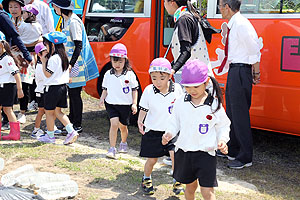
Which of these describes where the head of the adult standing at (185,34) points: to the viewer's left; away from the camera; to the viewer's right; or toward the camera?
to the viewer's left

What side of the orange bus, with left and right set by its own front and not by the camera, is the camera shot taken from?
left

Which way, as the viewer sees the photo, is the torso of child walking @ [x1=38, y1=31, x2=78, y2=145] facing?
to the viewer's left

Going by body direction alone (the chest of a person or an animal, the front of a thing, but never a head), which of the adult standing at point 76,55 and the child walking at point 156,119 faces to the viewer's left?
the adult standing

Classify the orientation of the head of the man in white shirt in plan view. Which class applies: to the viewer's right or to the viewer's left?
to the viewer's left

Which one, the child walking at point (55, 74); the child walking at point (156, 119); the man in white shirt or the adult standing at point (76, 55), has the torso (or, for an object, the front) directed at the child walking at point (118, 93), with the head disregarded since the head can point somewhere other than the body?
the man in white shirt

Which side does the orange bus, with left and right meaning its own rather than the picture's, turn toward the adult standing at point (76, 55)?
front

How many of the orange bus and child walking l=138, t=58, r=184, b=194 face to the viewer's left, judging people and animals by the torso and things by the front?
1

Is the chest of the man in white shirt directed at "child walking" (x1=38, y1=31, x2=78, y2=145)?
yes

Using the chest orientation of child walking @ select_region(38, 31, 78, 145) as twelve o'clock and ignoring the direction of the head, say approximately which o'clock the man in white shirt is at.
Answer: The man in white shirt is roughly at 7 o'clock from the child walking.

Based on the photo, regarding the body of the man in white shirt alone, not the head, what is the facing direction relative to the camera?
to the viewer's left

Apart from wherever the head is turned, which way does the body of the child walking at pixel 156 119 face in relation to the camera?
toward the camera
